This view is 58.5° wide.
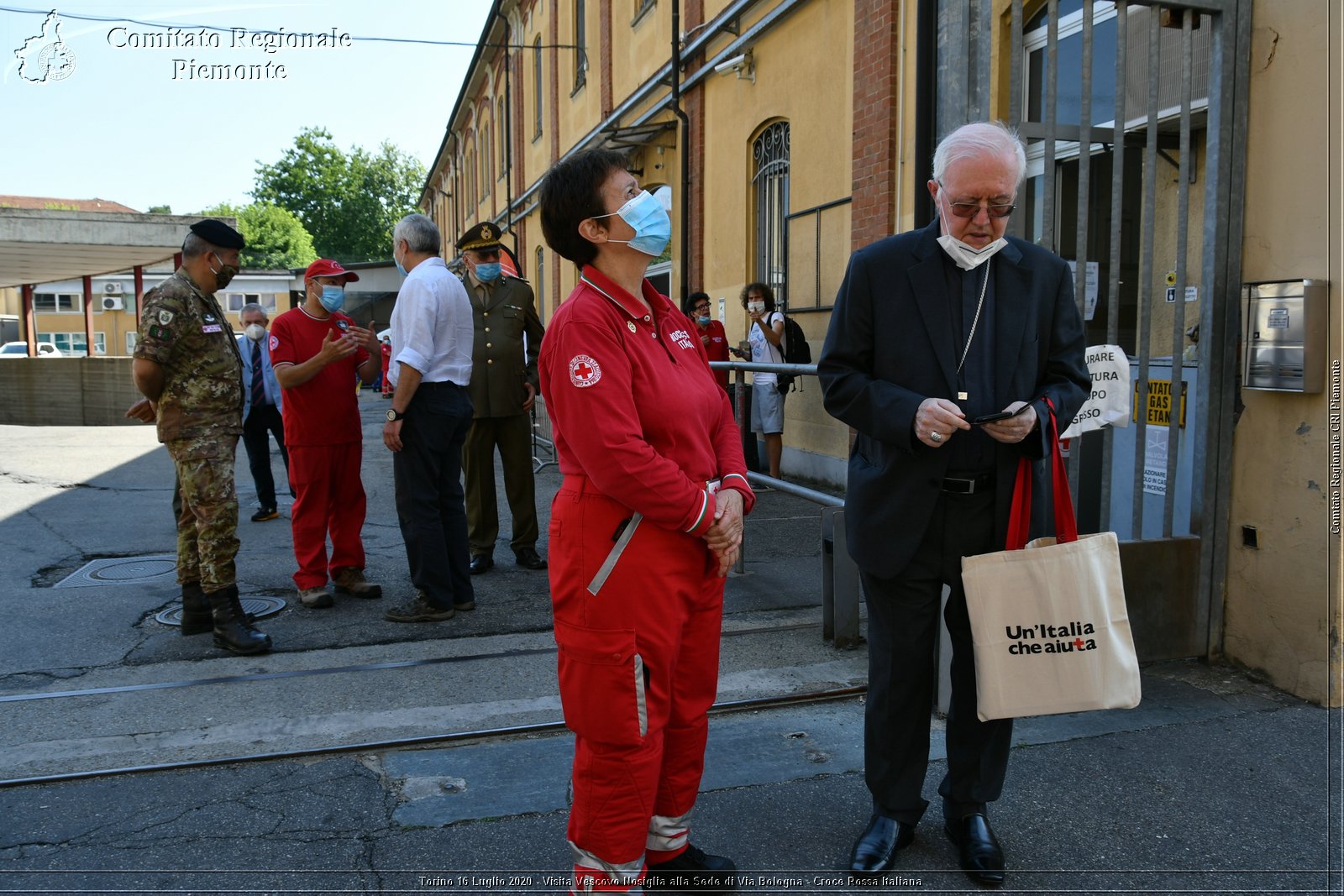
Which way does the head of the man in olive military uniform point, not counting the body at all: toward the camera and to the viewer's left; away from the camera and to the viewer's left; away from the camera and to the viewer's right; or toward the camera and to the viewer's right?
toward the camera and to the viewer's left

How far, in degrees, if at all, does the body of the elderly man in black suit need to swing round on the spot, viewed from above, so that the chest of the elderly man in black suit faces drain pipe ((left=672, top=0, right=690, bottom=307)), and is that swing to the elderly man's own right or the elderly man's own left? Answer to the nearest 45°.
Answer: approximately 180°

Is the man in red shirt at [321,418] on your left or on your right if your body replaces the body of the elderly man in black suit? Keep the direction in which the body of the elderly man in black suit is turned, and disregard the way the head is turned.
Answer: on your right

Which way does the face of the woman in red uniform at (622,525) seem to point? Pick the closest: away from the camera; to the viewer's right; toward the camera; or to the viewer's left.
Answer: to the viewer's right

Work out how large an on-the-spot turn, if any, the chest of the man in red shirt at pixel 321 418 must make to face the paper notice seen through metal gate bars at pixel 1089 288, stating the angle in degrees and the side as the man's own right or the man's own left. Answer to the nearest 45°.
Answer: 0° — they already face it

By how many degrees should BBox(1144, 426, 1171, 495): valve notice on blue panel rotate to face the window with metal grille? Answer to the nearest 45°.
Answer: approximately 135° to its right

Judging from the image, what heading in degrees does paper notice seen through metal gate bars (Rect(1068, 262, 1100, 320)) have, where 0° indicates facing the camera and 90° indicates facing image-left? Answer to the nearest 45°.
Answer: approximately 0°

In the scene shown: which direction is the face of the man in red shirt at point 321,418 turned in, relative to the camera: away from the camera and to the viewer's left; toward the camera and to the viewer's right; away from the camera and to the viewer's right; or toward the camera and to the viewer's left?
toward the camera and to the viewer's right

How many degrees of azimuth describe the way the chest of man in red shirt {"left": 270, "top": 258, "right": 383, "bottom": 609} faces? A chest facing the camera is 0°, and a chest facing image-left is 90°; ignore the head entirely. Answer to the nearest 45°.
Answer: approximately 315°

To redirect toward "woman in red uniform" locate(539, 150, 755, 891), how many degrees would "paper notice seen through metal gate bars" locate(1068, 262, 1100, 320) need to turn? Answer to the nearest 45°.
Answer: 0° — it already faces them

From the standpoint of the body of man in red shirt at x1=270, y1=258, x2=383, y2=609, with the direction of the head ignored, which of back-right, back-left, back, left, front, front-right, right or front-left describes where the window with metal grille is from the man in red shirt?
left

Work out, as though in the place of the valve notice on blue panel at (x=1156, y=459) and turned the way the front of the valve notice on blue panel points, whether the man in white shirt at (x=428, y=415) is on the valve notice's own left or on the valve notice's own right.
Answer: on the valve notice's own right
